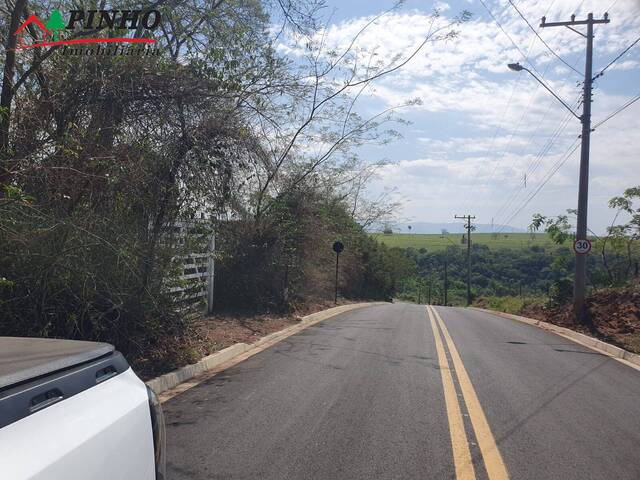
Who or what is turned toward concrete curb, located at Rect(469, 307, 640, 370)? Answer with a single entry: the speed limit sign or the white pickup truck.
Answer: the speed limit sign

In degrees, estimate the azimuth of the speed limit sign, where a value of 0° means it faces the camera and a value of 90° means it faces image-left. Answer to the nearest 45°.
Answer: approximately 0°

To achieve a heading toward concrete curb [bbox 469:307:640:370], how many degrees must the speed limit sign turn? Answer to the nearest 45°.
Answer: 0° — it already faces it

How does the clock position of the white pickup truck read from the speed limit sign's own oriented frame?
The white pickup truck is roughly at 12 o'clock from the speed limit sign.

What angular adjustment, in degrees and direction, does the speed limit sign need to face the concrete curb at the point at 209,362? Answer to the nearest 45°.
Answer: approximately 45° to its right
